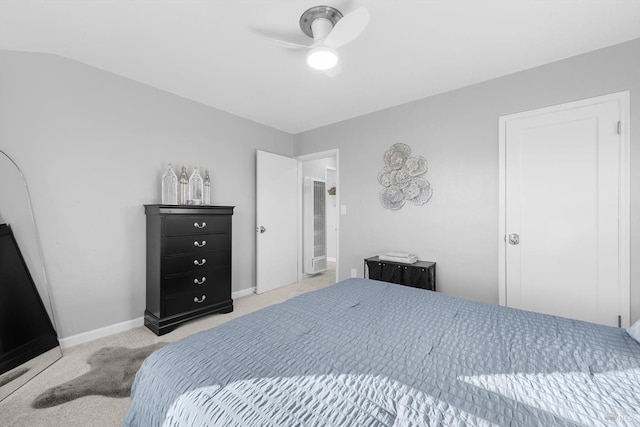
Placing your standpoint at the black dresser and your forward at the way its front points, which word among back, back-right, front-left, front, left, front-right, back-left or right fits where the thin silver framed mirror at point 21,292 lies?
back-right

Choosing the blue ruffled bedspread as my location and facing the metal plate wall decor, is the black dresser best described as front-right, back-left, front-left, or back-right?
front-left

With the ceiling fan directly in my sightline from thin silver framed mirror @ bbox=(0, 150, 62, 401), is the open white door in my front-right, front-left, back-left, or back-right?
front-left

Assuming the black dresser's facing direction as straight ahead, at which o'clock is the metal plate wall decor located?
The metal plate wall decor is roughly at 11 o'clock from the black dresser.

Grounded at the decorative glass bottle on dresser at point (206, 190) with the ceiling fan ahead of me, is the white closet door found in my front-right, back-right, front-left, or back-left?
front-left

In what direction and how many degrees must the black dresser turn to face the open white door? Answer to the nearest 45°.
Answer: approximately 90° to its left

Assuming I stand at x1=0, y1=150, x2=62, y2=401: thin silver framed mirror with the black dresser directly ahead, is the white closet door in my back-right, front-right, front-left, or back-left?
front-right

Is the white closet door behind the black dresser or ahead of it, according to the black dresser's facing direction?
ahead

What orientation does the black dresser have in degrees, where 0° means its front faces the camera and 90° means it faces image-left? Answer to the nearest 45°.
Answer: approximately 315°

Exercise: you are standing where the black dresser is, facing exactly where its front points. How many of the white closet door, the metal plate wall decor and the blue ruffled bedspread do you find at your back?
0

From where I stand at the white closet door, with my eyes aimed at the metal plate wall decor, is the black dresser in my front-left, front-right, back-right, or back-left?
front-left
